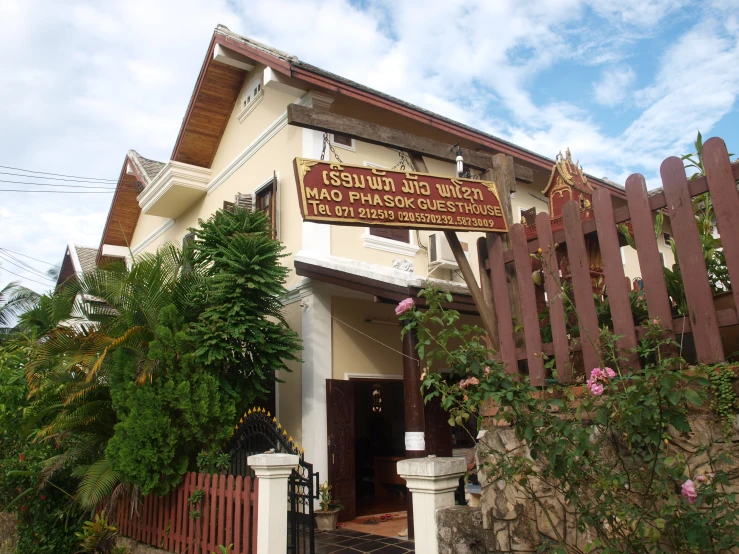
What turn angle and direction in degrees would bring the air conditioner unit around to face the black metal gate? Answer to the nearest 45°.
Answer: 0° — it already faces it
